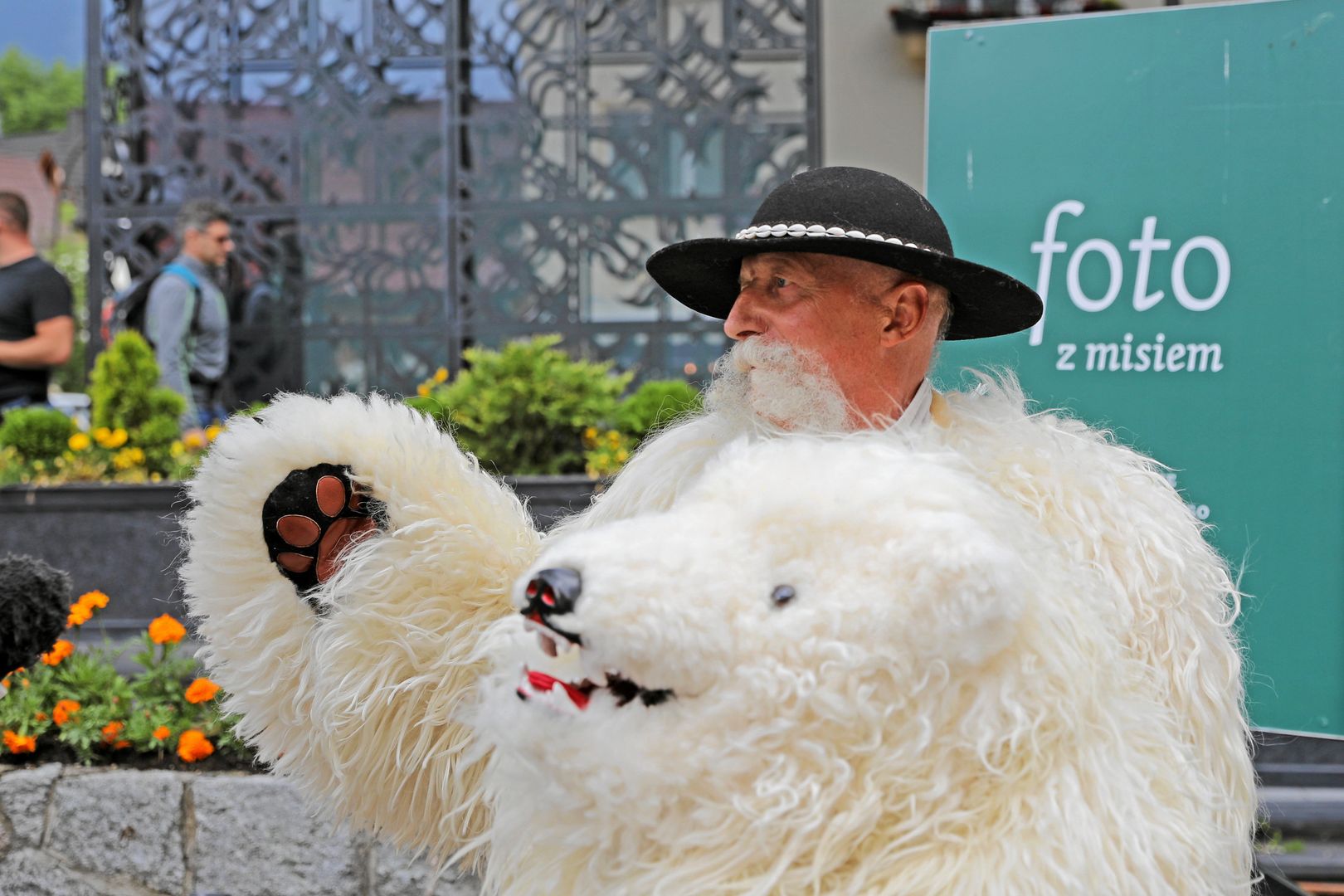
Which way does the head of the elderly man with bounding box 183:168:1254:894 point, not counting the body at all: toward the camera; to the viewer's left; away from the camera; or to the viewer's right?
to the viewer's left

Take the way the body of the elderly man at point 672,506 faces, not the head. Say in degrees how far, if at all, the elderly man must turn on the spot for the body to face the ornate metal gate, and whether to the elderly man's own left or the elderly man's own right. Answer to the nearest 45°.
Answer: approximately 135° to the elderly man's own right

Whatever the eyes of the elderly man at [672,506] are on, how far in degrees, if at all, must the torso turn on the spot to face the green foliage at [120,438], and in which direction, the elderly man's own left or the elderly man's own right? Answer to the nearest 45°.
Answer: approximately 90° to the elderly man's own right

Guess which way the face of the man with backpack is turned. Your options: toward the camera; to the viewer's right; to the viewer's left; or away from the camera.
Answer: to the viewer's right

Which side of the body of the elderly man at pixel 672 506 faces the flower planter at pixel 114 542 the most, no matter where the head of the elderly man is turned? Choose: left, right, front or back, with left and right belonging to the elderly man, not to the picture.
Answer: right

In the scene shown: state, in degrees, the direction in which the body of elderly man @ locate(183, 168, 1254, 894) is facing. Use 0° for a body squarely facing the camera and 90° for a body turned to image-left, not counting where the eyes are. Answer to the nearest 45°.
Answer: approximately 45°

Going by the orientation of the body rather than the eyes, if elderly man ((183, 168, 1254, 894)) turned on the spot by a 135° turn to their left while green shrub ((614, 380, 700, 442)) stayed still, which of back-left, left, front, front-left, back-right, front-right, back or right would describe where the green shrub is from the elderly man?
left

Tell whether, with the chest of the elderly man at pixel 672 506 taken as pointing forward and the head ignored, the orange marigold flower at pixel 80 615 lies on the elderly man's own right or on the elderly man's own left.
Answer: on the elderly man's own right

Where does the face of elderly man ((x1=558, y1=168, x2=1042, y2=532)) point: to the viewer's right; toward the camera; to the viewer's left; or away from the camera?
to the viewer's left

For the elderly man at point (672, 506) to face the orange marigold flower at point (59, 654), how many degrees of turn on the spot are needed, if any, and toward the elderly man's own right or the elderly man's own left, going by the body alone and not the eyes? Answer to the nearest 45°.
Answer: approximately 90° to the elderly man's own right

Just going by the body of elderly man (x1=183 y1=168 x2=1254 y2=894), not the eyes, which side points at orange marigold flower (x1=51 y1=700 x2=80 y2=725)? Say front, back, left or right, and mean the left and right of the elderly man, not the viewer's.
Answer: right

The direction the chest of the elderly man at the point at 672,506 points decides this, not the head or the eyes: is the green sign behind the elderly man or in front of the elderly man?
behind

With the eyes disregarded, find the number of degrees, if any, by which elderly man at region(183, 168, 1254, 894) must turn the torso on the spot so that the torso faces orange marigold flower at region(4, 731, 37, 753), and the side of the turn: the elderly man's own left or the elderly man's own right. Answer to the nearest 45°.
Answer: approximately 90° to the elderly man's own right
